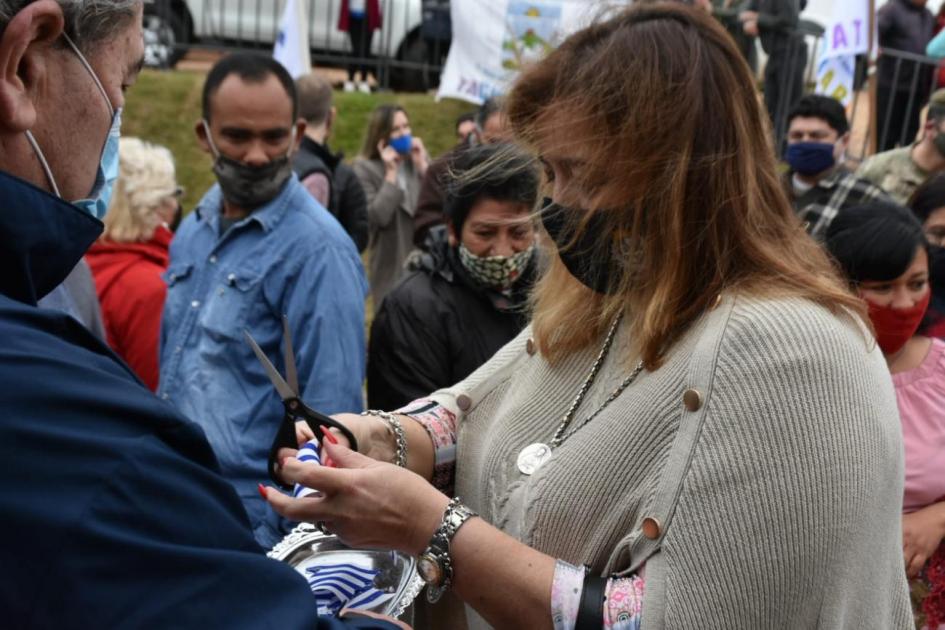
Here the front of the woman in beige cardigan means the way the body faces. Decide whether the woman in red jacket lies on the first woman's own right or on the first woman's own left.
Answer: on the first woman's own right

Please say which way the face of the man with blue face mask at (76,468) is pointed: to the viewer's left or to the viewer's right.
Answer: to the viewer's right

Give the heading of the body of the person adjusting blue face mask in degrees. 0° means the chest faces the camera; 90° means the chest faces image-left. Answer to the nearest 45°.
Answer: approximately 315°

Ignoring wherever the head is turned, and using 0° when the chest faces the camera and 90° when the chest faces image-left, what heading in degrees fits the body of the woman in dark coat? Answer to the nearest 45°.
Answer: approximately 315°

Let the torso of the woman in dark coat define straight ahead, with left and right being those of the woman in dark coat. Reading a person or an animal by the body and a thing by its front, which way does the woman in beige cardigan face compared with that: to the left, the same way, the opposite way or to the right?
to the right

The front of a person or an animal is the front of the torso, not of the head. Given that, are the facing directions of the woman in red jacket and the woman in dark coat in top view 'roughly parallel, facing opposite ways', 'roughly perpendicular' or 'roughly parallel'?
roughly perpendicular

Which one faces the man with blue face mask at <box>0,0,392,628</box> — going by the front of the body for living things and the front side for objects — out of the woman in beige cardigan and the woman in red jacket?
the woman in beige cardigan

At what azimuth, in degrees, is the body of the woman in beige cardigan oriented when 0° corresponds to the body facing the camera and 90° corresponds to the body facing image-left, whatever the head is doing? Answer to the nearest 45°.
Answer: approximately 45°

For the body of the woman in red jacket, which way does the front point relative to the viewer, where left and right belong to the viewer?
facing away from the viewer and to the right of the viewer
